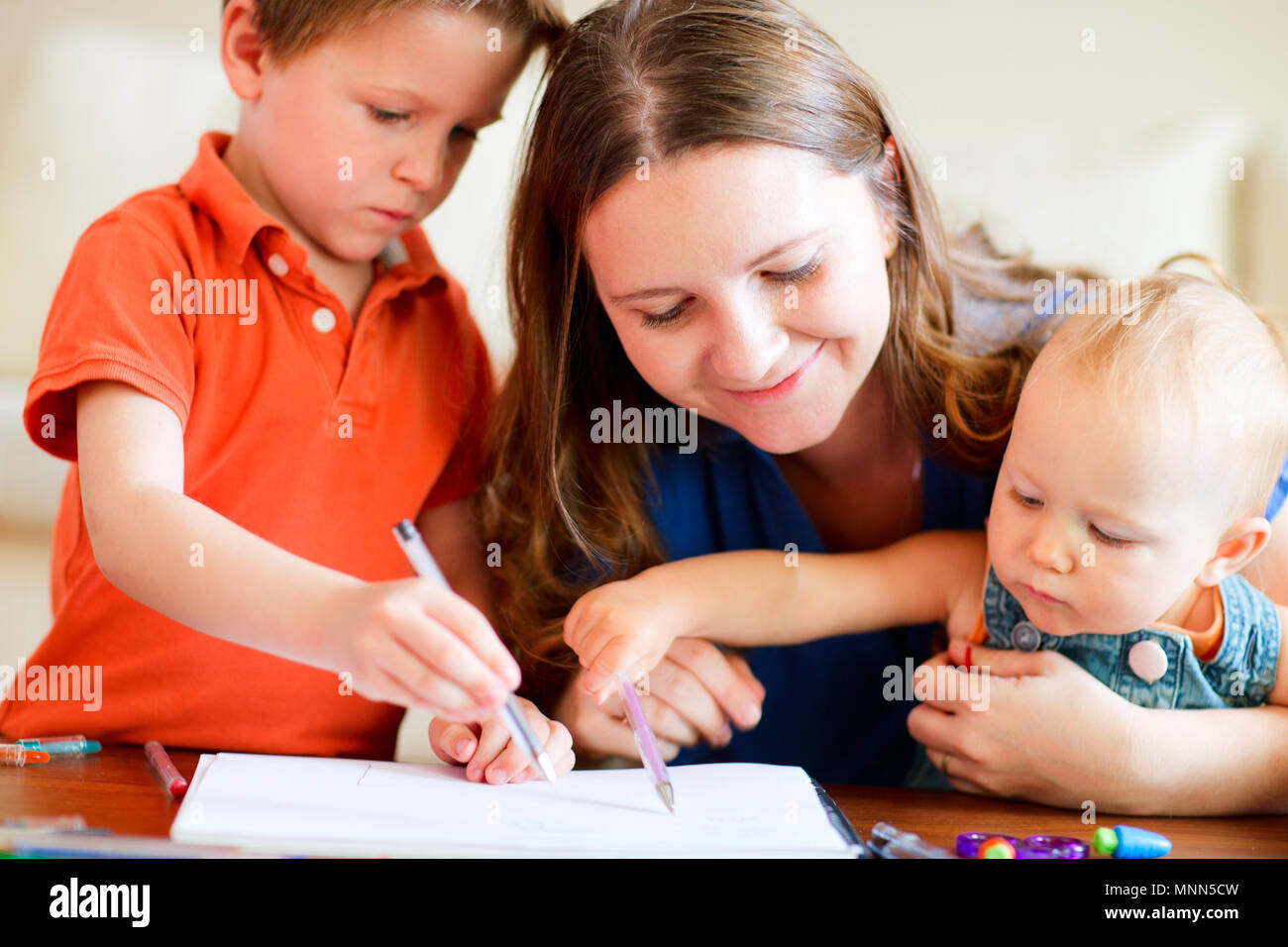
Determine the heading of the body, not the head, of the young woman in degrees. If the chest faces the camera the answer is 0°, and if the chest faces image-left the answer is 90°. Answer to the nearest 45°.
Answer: approximately 0°

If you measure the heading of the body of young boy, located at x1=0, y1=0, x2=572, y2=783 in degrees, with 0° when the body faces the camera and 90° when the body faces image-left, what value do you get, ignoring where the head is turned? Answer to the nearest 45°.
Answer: approximately 315°
